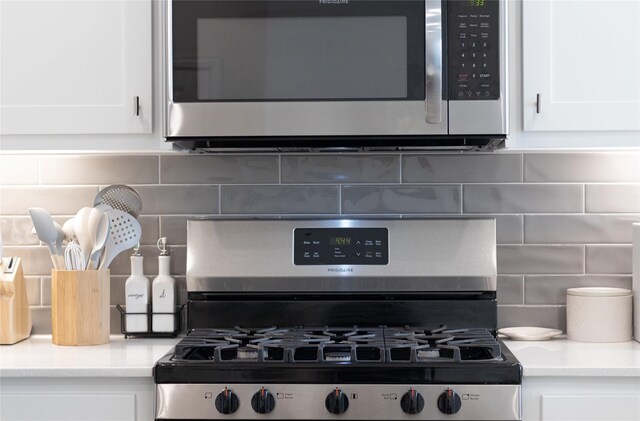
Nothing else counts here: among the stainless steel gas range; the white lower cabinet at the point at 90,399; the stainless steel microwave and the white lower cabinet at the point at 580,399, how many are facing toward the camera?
4

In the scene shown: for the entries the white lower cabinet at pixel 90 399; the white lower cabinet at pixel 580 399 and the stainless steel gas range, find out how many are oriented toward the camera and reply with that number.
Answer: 3

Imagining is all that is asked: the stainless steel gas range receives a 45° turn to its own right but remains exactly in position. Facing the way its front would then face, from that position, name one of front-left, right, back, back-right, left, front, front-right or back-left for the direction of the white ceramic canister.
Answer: back-left

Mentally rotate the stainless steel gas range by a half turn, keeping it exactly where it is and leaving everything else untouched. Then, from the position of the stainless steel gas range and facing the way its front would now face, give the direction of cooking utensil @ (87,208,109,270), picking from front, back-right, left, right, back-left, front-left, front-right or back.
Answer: left

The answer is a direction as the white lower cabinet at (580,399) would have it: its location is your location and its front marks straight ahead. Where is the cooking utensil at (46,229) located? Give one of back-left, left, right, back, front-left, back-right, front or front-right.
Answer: right

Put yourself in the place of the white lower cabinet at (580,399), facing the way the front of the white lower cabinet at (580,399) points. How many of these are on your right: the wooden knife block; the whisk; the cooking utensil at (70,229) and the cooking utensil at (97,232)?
4

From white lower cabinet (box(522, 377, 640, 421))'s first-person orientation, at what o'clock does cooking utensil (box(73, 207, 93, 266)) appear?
The cooking utensil is roughly at 3 o'clock from the white lower cabinet.

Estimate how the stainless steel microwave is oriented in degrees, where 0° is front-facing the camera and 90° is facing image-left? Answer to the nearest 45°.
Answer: approximately 0°

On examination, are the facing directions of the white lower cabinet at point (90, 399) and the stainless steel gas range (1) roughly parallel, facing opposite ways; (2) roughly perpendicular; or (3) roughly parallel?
roughly parallel

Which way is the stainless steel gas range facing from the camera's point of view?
toward the camera
